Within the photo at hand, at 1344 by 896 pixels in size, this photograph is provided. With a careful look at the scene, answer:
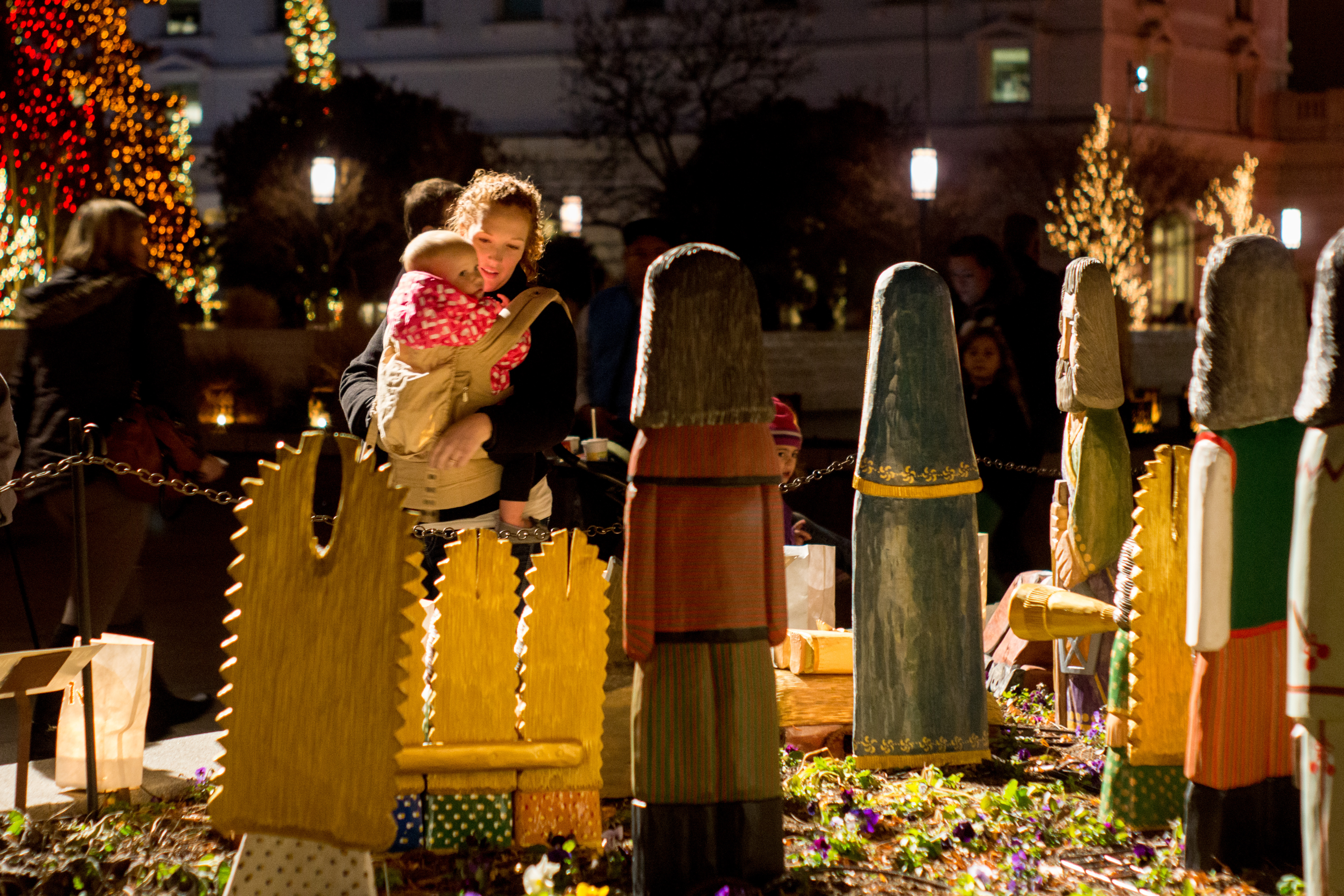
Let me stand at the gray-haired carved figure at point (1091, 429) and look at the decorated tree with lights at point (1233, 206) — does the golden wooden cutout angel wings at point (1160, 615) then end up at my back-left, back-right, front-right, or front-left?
back-right

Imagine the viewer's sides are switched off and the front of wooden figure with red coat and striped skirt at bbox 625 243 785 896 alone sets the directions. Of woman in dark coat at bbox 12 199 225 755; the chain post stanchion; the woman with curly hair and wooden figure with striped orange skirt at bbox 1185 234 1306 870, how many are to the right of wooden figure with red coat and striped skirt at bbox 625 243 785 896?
1

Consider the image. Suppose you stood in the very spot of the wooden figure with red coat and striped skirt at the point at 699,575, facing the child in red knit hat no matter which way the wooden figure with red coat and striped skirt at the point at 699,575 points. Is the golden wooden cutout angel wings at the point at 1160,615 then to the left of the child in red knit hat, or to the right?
right

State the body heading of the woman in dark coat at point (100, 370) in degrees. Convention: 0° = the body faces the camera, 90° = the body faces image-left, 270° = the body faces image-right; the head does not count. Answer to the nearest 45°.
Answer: approximately 225°

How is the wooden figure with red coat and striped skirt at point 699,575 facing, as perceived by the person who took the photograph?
facing away from the viewer

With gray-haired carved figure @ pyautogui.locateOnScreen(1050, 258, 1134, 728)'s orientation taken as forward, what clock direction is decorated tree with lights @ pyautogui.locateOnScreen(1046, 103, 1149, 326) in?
The decorated tree with lights is roughly at 3 o'clock from the gray-haired carved figure.

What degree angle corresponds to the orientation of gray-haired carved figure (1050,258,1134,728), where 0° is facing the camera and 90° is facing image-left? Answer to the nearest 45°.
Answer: approximately 90°

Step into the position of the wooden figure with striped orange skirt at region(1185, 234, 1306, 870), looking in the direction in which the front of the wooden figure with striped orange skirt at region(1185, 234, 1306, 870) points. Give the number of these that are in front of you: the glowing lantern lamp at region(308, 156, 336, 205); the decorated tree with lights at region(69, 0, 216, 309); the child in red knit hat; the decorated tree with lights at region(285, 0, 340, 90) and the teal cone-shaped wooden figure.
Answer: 5

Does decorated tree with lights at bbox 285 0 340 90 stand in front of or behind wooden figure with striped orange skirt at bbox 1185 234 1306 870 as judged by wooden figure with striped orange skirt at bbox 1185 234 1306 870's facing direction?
in front

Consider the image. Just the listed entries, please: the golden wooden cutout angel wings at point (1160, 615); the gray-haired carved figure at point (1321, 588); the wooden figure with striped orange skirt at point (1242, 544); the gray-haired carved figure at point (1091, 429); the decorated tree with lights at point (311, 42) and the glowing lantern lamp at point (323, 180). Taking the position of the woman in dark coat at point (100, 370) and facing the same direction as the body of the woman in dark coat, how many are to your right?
4

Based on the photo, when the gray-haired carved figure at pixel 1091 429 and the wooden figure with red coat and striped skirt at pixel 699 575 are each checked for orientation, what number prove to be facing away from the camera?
1

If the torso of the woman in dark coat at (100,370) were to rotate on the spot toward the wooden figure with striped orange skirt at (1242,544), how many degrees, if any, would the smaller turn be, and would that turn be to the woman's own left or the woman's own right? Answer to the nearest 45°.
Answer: approximately 90° to the woman's own right

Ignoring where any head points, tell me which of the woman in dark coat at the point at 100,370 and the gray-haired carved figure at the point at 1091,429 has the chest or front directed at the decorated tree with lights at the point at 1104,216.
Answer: the woman in dark coat

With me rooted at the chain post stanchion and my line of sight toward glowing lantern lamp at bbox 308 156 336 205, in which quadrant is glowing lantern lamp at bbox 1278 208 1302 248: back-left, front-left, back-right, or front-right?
front-right

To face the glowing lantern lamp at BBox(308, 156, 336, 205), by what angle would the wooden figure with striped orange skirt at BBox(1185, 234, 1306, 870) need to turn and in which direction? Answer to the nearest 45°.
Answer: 0° — it already faces it

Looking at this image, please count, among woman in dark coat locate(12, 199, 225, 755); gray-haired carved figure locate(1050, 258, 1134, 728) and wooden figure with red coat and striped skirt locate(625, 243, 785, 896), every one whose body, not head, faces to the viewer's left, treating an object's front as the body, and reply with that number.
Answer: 1
